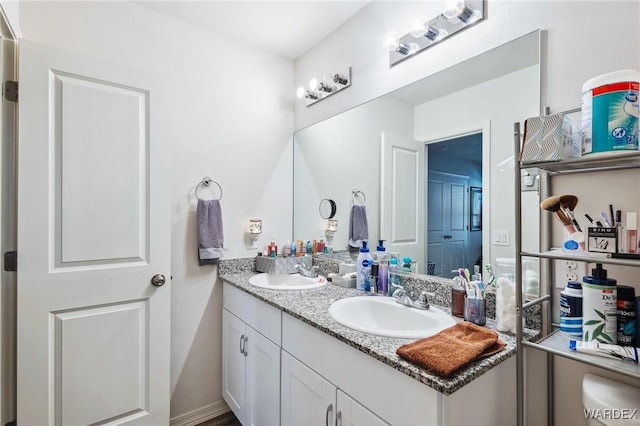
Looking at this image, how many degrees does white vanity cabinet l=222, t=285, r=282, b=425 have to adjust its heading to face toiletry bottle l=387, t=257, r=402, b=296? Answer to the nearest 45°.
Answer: approximately 135° to its left

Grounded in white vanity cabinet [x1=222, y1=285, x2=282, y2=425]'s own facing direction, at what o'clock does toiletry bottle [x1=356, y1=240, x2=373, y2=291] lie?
The toiletry bottle is roughly at 8 o'clock from the white vanity cabinet.

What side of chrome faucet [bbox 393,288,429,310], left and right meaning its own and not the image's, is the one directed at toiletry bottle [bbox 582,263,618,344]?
left

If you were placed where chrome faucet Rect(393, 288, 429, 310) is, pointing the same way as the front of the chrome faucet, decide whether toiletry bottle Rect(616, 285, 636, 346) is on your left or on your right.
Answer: on your left

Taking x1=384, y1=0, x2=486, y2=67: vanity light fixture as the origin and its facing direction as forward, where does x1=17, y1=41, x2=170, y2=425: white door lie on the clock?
The white door is roughly at 1 o'clock from the vanity light fixture.

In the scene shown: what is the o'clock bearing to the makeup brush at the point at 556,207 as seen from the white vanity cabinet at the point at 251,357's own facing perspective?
The makeup brush is roughly at 9 o'clock from the white vanity cabinet.

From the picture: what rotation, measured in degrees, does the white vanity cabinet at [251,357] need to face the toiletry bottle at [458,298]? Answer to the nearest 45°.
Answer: approximately 90° to its left

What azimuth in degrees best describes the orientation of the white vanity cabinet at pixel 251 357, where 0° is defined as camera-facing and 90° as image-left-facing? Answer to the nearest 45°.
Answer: approximately 45°

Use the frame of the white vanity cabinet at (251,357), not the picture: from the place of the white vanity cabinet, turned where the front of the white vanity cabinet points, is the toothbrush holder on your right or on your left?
on your left

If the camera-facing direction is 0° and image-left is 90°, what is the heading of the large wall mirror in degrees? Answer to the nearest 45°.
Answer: approximately 45°

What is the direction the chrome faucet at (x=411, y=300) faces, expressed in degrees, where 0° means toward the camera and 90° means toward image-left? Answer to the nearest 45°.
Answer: approximately 45°
